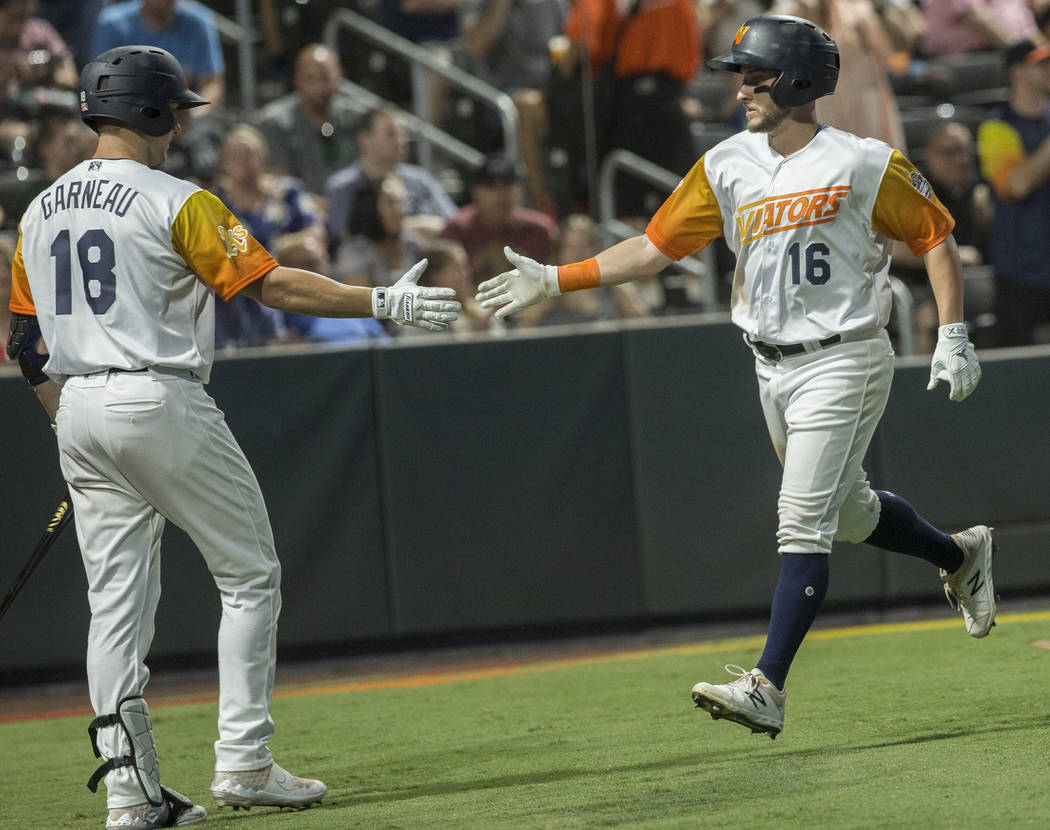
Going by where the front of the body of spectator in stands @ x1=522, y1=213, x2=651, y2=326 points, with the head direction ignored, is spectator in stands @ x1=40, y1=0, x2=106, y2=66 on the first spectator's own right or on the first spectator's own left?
on the first spectator's own right

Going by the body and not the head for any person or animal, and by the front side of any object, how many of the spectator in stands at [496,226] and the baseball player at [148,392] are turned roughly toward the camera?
1

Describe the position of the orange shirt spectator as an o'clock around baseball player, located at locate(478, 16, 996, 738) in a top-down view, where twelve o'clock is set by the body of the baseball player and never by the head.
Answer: The orange shirt spectator is roughly at 4 o'clock from the baseball player.

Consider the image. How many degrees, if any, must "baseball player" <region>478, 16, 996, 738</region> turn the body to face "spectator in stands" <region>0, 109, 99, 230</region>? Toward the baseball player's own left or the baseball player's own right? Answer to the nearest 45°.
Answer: approximately 90° to the baseball player's own right

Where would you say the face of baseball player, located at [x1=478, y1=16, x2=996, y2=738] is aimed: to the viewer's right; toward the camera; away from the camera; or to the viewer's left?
to the viewer's left

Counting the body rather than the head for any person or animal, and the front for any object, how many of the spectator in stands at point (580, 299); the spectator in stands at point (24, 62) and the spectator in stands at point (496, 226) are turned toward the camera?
3

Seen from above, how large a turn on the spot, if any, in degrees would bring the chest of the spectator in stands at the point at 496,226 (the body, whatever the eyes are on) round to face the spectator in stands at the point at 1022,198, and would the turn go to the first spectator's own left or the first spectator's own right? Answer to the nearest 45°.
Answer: approximately 90° to the first spectator's own left

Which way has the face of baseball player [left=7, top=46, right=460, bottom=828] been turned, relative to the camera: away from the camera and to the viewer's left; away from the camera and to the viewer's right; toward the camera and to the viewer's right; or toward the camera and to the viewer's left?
away from the camera and to the viewer's right

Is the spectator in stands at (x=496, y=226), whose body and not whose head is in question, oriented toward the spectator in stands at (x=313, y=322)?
no

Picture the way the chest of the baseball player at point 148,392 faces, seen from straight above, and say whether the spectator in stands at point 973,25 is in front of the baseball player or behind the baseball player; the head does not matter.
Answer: in front

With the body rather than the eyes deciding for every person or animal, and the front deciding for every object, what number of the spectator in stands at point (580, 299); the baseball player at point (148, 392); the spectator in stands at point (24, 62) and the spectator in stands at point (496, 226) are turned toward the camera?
3

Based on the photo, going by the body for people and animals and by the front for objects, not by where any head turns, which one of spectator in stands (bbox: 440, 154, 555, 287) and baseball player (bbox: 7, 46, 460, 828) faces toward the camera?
the spectator in stands

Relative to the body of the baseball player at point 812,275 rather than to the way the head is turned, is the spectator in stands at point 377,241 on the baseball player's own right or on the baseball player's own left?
on the baseball player's own right

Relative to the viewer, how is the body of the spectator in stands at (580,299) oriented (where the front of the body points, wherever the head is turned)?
toward the camera

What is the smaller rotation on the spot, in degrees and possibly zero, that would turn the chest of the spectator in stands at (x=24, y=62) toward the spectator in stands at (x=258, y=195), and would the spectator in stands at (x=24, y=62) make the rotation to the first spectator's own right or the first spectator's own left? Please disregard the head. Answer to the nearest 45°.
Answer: approximately 45° to the first spectator's own left

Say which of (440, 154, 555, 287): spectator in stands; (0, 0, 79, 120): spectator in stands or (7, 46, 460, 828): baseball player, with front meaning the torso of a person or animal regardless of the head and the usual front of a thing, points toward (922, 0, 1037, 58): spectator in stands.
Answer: the baseball player

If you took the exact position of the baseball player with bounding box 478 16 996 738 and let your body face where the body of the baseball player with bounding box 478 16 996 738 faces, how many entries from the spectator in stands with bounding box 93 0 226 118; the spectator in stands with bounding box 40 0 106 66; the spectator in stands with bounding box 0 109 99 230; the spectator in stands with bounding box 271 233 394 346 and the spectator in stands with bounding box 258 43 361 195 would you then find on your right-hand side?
5

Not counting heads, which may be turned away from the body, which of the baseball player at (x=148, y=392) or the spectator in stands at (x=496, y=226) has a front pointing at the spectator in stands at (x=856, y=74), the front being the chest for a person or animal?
the baseball player

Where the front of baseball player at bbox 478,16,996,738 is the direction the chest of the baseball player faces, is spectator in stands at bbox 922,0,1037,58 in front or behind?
behind
